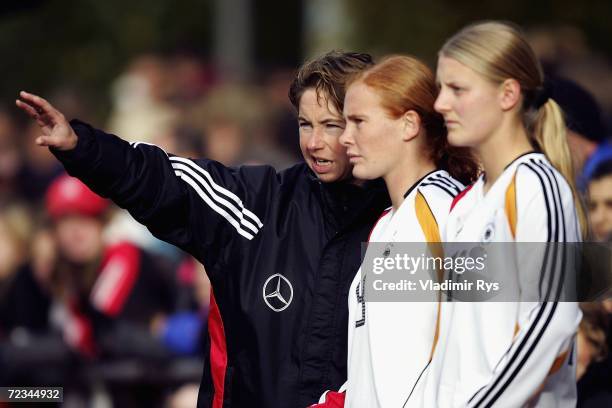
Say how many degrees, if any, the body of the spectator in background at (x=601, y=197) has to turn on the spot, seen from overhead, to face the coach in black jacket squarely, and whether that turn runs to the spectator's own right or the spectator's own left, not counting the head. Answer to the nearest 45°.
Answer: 0° — they already face them

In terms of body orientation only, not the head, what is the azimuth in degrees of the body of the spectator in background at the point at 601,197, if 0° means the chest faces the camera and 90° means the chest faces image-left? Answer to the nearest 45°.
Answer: approximately 45°

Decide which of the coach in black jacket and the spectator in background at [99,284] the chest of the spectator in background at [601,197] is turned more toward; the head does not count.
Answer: the coach in black jacket

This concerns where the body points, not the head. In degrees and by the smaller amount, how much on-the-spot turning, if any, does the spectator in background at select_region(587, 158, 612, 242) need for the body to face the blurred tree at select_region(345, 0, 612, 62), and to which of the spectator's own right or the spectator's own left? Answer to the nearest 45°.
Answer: approximately 135° to the spectator's own right

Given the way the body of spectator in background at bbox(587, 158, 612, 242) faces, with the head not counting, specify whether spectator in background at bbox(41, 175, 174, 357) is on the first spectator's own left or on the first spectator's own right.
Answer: on the first spectator's own right

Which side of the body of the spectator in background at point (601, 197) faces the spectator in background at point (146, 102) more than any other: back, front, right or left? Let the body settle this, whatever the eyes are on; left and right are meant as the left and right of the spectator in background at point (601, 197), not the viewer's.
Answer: right
